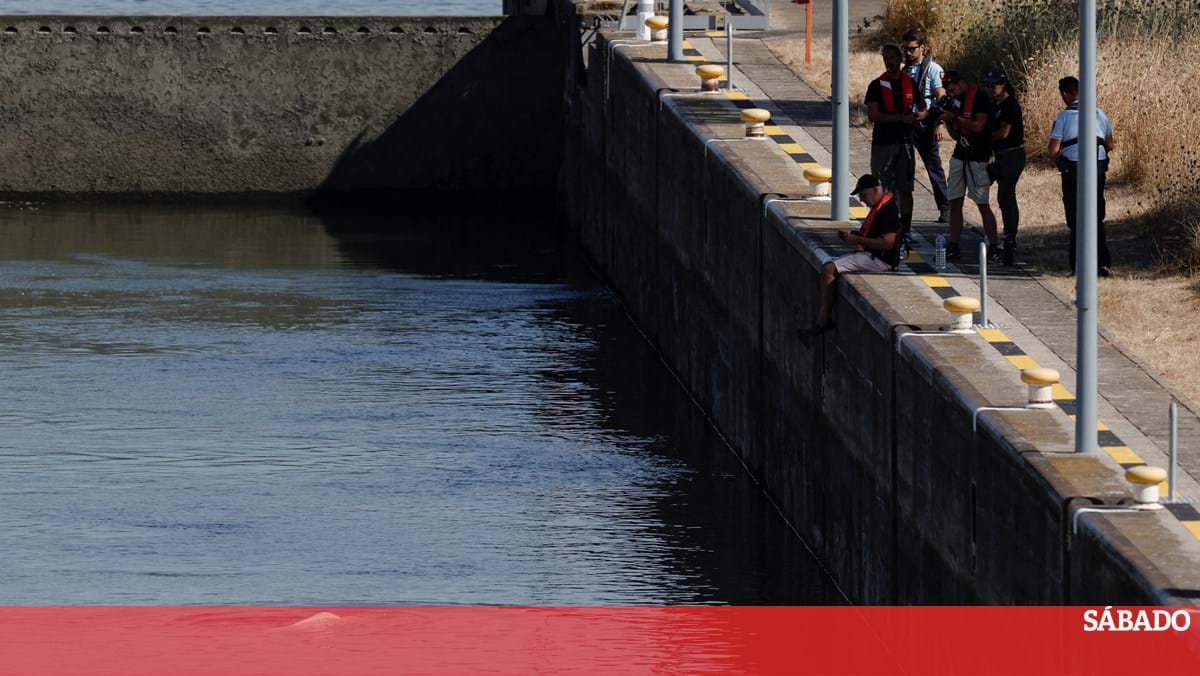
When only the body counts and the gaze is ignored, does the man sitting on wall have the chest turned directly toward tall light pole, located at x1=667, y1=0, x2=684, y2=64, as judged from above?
no

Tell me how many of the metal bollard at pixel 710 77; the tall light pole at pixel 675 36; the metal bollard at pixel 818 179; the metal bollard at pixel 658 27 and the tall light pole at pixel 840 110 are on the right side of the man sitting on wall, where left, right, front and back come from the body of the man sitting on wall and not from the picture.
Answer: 5

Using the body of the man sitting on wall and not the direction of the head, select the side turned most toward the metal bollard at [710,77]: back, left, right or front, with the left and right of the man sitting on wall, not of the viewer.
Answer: right

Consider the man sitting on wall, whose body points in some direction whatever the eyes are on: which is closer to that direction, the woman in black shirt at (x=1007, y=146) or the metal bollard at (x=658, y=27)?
the metal bollard

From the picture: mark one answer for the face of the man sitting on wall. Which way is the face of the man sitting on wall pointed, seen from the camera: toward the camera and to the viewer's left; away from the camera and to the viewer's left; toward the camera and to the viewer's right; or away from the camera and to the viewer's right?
toward the camera and to the viewer's left

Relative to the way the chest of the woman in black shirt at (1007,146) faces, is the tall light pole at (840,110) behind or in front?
in front

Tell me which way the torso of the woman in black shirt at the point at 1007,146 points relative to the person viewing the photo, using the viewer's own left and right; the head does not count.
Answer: facing to the left of the viewer

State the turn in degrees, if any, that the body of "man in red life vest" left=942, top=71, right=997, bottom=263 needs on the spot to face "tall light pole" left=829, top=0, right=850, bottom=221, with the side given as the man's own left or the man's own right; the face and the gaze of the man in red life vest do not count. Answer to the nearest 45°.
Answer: approximately 45° to the man's own right

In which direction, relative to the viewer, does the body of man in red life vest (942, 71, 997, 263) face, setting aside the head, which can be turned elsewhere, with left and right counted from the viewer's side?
facing the viewer and to the left of the viewer

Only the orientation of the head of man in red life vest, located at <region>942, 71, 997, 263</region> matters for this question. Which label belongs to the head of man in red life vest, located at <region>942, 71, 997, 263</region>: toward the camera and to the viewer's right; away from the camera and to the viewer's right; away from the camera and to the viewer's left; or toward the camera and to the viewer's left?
toward the camera and to the viewer's left

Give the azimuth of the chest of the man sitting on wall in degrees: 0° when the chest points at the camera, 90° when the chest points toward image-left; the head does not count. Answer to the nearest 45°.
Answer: approximately 90°

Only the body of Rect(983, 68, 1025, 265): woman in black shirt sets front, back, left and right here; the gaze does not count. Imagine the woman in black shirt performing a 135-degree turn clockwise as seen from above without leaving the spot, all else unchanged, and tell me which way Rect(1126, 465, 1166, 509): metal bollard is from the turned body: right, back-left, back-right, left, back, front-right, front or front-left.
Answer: back-right

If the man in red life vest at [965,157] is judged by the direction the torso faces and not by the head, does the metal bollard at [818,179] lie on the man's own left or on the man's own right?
on the man's own right

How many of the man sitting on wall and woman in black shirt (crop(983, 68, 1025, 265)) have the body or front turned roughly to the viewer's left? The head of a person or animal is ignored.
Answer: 2

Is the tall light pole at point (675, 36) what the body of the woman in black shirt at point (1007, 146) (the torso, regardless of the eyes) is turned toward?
no

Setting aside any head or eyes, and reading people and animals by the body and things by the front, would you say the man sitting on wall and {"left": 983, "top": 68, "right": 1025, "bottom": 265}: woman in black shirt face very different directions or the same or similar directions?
same or similar directions
